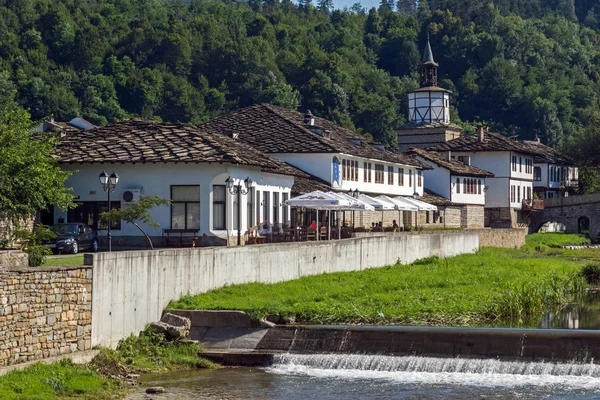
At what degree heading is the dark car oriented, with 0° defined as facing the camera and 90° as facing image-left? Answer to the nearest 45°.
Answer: approximately 45°

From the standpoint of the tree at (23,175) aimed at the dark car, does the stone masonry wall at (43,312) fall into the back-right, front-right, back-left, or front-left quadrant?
back-right

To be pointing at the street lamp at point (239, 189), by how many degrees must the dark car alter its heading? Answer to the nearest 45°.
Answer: approximately 135° to its left

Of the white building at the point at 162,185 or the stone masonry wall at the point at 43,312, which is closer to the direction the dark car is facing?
the stone masonry wall

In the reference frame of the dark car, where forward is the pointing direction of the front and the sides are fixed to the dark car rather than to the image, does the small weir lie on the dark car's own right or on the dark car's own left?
on the dark car's own left

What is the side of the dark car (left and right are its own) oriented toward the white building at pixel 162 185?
back

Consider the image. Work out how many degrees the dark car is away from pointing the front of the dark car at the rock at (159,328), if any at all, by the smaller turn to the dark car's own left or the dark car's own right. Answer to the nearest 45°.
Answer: approximately 45° to the dark car's own left

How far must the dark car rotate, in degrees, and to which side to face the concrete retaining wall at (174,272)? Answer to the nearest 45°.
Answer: approximately 45° to its left

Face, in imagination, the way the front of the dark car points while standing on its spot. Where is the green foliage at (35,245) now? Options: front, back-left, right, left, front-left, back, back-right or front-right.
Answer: front-left
